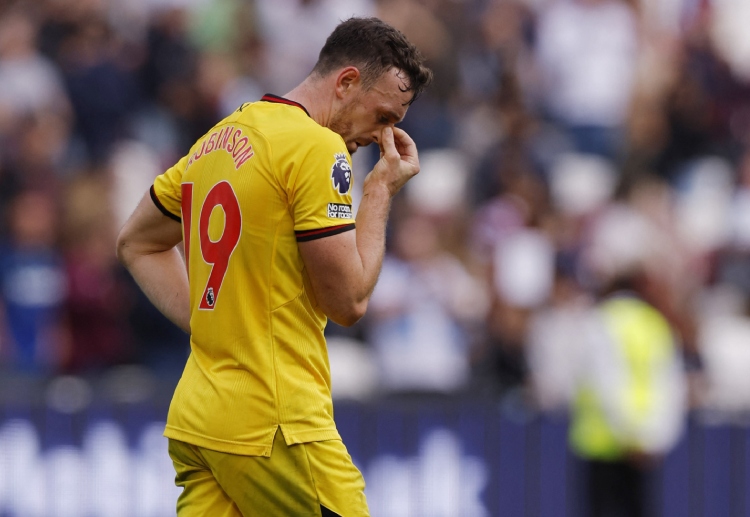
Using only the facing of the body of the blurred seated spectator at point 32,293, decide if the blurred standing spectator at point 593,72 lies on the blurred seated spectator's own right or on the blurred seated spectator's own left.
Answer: on the blurred seated spectator's own left

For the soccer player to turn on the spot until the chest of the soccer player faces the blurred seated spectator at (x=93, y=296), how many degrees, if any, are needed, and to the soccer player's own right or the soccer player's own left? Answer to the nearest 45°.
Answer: approximately 45° to the soccer player's own left

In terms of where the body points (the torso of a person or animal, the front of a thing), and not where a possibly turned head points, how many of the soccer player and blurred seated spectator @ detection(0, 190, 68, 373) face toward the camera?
1

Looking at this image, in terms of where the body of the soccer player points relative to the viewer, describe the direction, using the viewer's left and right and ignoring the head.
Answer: facing away from the viewer and to the right of the viewer

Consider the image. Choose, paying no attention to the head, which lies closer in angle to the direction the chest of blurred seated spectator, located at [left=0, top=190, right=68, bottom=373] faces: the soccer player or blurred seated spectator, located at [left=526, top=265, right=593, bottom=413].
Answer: the soccer player

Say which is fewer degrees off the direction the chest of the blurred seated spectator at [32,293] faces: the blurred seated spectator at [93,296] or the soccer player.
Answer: the soccer player
